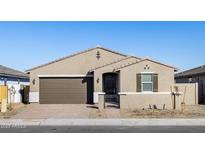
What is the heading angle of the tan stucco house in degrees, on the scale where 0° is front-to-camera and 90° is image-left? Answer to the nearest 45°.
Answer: approximately 0°

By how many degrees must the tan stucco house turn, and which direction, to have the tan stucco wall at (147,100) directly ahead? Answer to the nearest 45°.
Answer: approximately 45° to its left

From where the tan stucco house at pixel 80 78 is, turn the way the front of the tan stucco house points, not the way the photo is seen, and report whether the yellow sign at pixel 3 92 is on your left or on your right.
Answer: on your right
